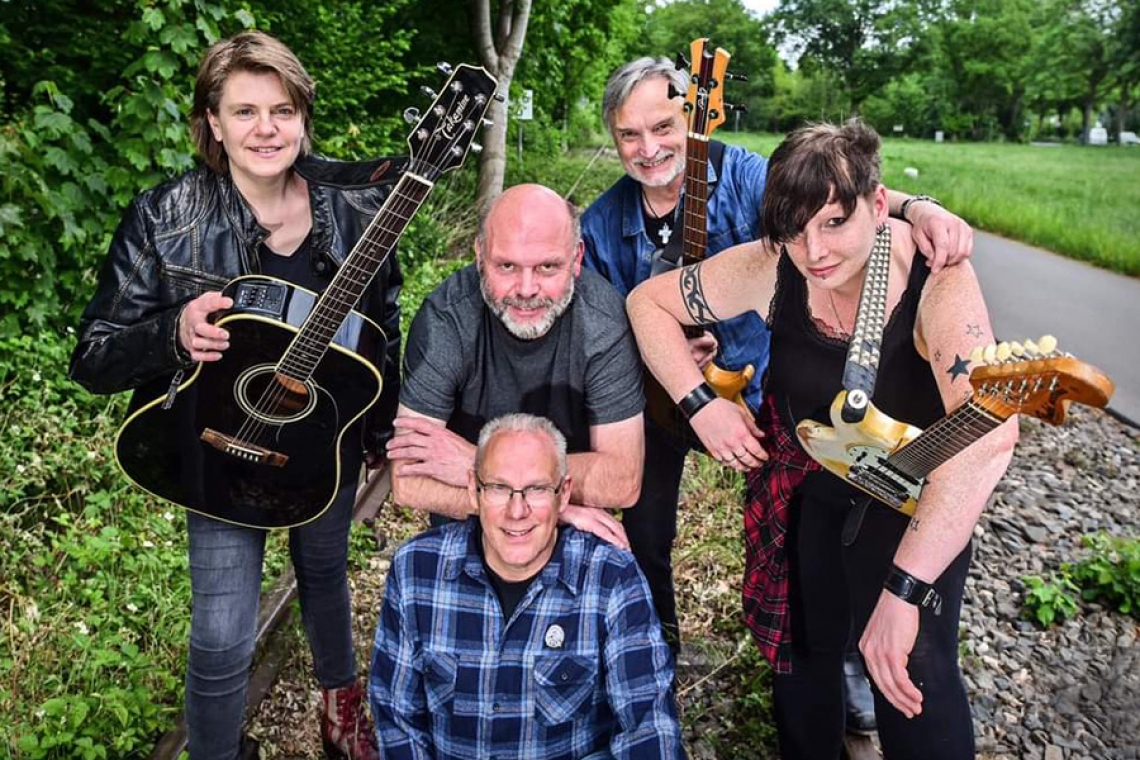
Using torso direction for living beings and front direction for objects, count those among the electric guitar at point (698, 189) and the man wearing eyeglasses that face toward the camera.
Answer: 2

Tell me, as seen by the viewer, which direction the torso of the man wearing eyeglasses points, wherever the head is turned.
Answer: toward the camera

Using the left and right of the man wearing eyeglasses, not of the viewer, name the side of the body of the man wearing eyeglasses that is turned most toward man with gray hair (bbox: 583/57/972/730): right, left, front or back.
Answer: back

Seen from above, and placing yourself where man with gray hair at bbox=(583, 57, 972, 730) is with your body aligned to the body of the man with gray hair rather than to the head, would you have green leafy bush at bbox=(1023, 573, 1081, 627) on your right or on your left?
on your left

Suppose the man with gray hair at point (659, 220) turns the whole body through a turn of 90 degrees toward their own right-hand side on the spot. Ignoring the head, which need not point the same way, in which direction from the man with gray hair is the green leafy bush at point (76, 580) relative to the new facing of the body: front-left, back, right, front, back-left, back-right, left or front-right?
front

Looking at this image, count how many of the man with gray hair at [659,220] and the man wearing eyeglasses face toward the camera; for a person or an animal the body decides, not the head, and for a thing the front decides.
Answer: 2

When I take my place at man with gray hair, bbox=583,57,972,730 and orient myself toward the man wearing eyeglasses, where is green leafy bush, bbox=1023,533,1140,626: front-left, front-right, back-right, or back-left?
back-left

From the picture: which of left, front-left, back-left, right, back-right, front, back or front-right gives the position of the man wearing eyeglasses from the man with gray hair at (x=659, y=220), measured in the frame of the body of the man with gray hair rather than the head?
front

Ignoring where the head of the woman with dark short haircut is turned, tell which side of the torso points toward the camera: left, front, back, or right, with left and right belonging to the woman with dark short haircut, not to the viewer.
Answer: front

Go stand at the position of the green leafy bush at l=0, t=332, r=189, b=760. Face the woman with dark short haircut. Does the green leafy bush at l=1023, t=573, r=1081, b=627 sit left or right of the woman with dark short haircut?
left

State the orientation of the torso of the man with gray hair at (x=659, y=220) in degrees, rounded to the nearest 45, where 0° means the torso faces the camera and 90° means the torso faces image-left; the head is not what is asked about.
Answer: approximately 0°
